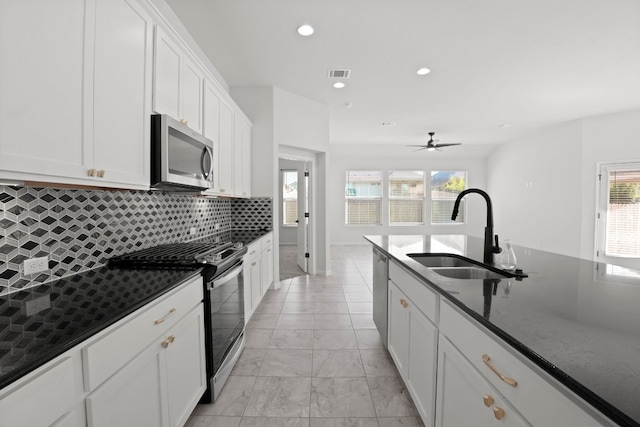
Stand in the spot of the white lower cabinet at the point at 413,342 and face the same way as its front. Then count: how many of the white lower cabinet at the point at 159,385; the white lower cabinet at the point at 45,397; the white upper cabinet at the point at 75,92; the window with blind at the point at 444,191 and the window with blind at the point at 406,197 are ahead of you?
3

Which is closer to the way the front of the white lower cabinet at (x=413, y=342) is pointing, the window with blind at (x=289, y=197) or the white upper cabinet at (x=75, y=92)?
the white upper cabinet

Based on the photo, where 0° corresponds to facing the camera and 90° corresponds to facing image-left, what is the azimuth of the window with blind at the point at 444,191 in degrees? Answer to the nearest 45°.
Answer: approximately 0°

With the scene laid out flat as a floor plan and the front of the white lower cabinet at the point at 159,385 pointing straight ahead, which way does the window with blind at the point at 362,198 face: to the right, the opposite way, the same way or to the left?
to the right

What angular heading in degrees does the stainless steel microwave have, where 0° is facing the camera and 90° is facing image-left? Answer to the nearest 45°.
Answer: approximately 315°

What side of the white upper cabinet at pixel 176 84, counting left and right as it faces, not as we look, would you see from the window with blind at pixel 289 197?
left

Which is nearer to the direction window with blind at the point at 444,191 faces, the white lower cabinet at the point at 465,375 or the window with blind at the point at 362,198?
the white lower cabinet

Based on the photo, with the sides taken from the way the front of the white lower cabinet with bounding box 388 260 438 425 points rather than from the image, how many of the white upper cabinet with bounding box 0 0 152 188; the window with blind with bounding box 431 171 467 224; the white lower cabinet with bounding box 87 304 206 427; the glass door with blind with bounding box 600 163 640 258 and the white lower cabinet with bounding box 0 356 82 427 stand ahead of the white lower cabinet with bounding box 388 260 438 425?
3

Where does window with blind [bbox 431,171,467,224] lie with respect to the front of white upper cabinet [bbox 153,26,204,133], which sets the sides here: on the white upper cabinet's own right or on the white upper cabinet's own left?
on the white upper cabinet's own left

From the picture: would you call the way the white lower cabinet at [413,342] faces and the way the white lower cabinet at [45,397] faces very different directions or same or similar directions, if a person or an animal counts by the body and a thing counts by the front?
very different directions
